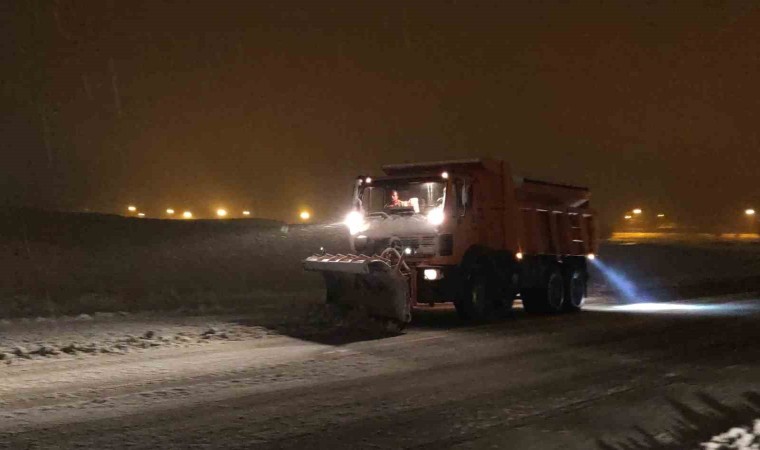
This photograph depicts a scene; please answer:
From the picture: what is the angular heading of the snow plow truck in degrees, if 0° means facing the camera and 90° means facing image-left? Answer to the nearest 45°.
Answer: approximately 45°
